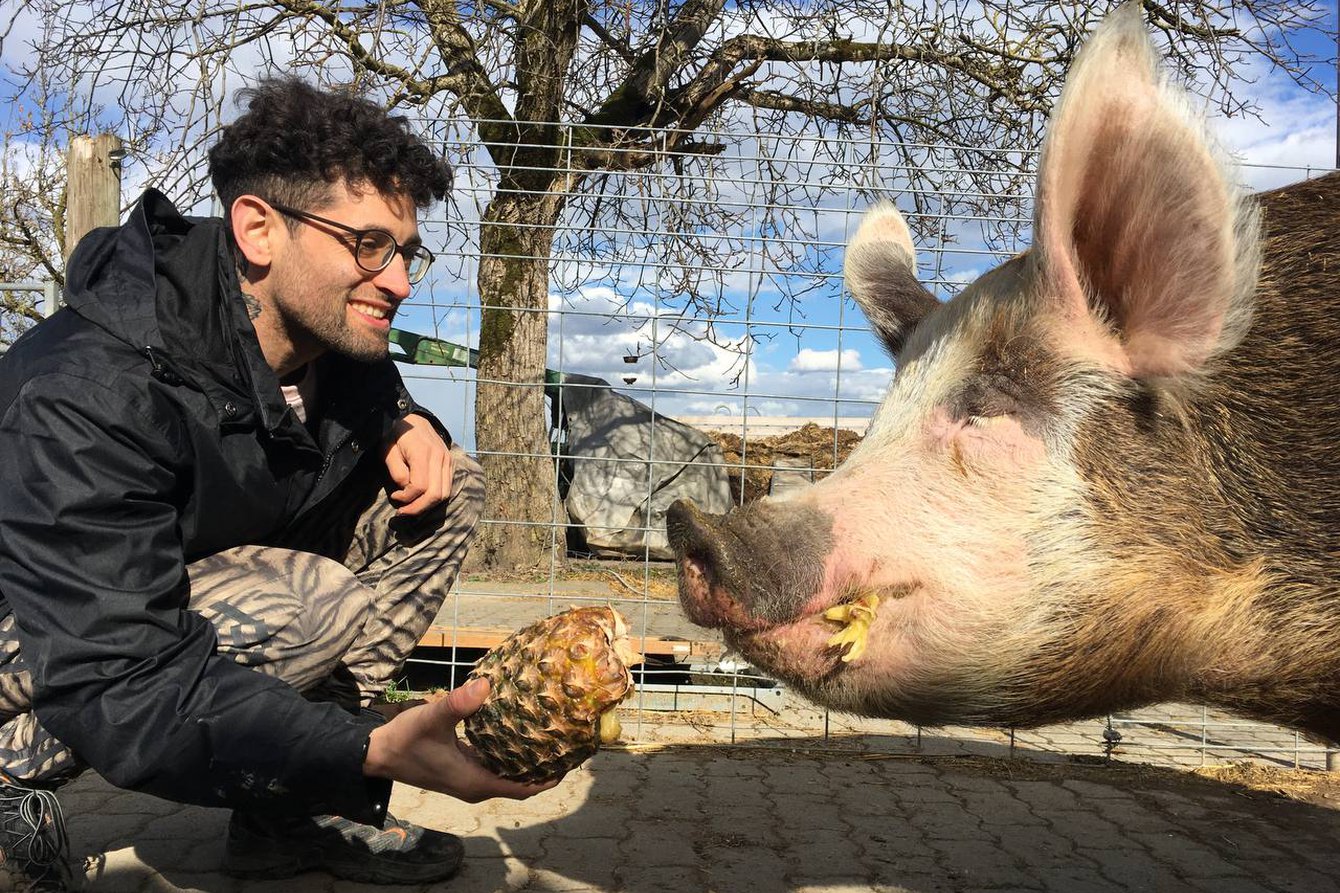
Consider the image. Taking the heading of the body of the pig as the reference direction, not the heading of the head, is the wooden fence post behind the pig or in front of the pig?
in front

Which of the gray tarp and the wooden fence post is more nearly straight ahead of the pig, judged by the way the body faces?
the wooden fence post

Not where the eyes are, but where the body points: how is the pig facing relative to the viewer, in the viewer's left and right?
facing to the left of the viewer

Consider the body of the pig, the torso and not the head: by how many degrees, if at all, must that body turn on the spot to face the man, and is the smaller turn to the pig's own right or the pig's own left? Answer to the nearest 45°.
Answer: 0° — it already faces them

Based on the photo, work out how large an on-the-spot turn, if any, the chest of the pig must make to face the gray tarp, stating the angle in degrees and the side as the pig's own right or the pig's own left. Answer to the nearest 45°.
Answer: approximately 45° to the pig's own right

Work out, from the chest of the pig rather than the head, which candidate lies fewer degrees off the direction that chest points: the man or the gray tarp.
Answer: the man
